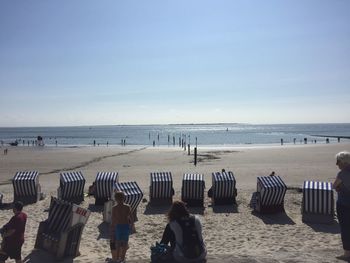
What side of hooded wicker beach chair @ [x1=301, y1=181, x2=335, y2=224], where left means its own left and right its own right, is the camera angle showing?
back

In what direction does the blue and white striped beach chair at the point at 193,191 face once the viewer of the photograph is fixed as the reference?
facing away from the viewer

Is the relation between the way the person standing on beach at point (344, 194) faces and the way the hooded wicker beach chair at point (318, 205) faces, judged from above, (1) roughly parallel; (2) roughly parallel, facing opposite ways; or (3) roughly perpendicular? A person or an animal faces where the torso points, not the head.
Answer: roughly perpendicular

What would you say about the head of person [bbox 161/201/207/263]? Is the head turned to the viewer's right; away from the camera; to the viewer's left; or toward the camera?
away from the camera

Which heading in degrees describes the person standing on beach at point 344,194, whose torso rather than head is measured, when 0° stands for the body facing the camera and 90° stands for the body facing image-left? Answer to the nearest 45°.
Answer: approximately 90°

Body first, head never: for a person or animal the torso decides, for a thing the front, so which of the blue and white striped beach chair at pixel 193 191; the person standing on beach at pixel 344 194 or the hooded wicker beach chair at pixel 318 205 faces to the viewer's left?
the person standing on beach

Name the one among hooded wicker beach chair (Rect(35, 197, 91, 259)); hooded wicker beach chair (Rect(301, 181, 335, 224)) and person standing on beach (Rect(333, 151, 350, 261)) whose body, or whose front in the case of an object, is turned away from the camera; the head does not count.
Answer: hooded wicker beach chair (Rect(301, 181, 335, 224))

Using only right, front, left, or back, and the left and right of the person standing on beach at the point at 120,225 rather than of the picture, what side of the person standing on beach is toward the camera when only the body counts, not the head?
back

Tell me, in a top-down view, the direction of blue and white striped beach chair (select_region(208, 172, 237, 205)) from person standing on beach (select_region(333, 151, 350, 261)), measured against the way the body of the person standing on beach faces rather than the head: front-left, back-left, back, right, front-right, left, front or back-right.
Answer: front-right
